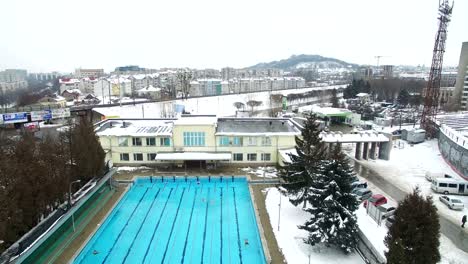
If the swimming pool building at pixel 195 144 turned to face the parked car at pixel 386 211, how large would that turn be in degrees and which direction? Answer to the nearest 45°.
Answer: approximately 45° to its left

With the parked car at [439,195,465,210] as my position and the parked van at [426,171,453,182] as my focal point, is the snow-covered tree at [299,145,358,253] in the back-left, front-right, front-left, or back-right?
back-left

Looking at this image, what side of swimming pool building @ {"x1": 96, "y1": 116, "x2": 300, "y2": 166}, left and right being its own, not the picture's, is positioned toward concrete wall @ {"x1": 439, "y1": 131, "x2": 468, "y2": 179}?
left

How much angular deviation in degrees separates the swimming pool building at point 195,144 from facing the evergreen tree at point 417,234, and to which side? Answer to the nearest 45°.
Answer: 0° — it already faces it

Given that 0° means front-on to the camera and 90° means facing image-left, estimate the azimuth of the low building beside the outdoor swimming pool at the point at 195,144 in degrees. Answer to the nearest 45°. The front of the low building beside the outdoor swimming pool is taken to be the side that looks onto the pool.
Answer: approximately 0°

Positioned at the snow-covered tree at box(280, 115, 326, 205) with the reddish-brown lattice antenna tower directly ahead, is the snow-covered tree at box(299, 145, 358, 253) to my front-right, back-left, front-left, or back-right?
back-right

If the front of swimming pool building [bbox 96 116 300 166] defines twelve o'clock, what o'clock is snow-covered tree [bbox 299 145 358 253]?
The snow-covered tree is roughly at 11 o'clock from the swimming pool building.
